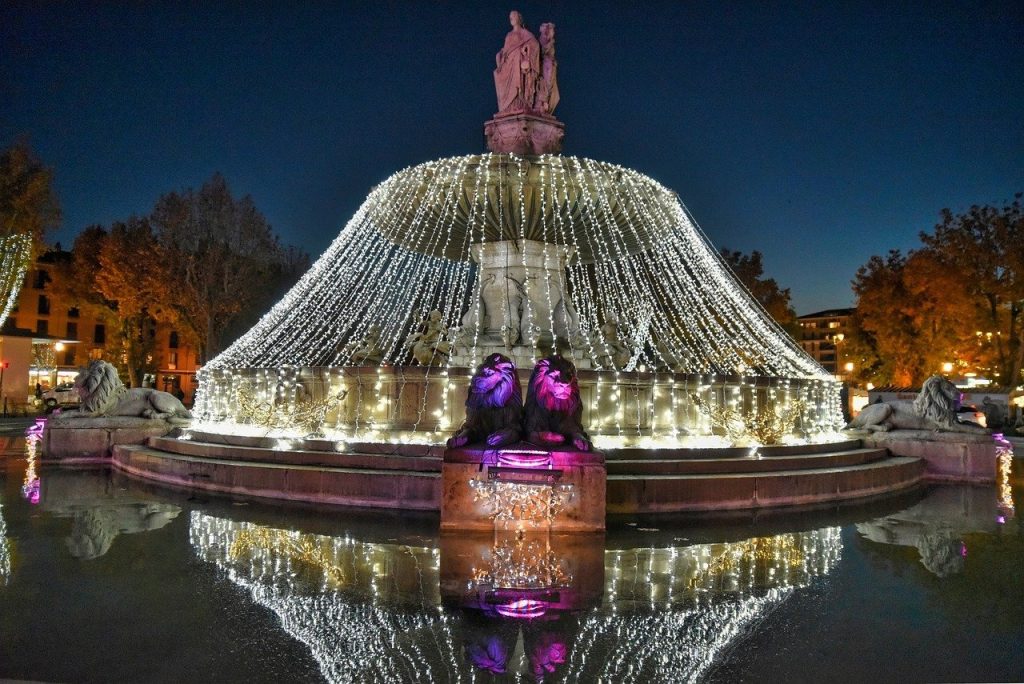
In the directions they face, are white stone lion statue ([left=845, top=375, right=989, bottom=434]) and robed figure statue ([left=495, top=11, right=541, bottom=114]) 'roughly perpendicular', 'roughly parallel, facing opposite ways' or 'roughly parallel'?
roughly perpendicular

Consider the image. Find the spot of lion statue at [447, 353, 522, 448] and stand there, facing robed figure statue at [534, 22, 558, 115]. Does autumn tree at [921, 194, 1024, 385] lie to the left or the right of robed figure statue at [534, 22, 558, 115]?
right

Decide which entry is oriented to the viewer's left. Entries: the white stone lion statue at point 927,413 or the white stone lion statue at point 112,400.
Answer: the white stone lion statue at point 112,400

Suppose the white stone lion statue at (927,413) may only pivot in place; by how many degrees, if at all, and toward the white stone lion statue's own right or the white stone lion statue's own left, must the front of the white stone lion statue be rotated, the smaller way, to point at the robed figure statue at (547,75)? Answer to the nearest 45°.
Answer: approximately 180°

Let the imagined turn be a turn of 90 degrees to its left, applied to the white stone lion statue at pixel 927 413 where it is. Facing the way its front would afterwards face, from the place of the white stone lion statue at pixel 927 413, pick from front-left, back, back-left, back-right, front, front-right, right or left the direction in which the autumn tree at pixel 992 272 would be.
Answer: front

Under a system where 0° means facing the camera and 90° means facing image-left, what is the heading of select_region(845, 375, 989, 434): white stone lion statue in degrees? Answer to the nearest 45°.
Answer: approximately 270°

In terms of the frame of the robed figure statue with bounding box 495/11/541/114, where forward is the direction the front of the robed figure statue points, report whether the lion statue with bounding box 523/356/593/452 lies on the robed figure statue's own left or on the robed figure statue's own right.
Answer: on the robed figure statue's own left

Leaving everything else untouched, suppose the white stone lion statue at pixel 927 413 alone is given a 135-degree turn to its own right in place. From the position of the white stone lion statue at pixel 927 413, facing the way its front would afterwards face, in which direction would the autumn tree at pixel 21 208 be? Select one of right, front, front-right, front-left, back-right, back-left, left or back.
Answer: front-right

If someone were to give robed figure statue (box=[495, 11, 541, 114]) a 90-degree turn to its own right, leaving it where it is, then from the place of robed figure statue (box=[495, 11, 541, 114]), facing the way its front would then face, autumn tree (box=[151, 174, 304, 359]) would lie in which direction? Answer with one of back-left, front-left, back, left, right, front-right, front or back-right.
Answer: front

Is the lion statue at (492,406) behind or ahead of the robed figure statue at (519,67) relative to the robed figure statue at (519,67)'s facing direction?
ahead

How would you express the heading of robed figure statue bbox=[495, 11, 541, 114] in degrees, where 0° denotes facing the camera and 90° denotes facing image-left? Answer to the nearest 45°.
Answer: approximately 45°

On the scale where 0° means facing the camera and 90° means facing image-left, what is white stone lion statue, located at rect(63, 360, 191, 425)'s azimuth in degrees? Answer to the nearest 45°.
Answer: approximately 90°

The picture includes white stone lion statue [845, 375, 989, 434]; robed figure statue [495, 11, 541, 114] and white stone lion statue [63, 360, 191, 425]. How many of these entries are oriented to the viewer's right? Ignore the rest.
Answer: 1
